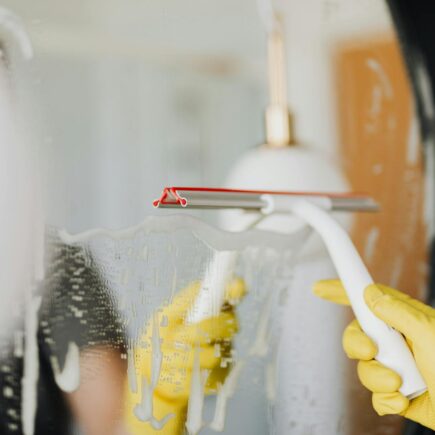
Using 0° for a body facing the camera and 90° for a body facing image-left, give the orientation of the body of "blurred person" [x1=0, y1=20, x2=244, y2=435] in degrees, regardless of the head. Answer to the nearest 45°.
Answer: approximately 0°
